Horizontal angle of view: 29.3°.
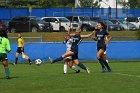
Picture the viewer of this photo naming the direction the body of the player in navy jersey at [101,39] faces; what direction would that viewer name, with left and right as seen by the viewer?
facing the viewer and to the left of the viewer

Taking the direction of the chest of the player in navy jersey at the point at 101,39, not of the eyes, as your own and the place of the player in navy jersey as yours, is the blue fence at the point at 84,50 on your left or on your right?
on your right
